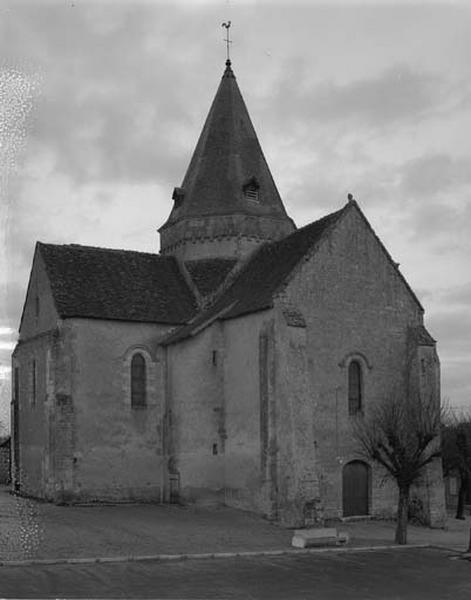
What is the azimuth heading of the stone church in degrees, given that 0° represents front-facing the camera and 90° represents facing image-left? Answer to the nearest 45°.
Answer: approximately 315°

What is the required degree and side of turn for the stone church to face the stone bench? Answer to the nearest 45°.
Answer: approximately 45° to its right

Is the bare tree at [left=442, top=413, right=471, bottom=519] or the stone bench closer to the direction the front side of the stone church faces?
the stone bench

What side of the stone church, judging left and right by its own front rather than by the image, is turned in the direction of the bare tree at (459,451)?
left
